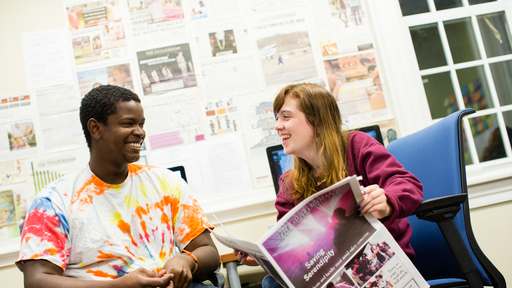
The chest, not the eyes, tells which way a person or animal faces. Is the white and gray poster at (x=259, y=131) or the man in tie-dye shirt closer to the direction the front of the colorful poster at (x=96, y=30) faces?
the man in tie-dye shirt

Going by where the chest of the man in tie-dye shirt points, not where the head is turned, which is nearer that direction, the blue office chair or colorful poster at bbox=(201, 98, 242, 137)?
the blue office chair

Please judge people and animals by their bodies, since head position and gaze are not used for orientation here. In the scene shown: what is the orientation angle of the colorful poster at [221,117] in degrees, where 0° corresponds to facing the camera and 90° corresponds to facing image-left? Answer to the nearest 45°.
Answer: approximately 0°

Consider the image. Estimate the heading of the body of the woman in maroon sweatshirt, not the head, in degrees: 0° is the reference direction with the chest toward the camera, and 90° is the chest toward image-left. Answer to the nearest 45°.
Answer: approximately 45°

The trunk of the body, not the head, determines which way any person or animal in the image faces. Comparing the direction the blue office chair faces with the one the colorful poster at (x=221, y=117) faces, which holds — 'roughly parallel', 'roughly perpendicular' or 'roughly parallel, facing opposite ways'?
roughly perpendicular

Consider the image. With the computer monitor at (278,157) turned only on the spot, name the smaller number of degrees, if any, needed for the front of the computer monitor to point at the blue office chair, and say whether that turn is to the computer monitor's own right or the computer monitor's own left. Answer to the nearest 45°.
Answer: approximately 45° to the computer monitor's own left

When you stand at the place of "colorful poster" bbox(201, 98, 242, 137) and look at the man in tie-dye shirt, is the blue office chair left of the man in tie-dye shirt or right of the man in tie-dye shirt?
left
